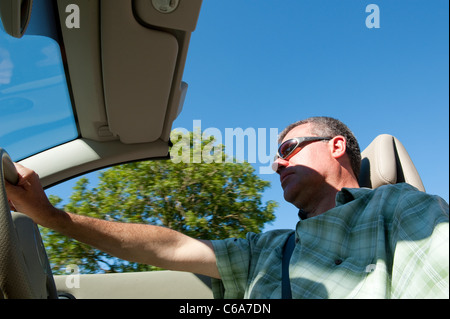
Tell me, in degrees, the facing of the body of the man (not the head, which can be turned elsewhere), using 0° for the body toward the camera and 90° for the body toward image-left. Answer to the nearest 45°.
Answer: approximately 45°

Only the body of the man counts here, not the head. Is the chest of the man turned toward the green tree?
no

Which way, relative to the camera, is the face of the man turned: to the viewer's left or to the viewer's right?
to the viewer's left
